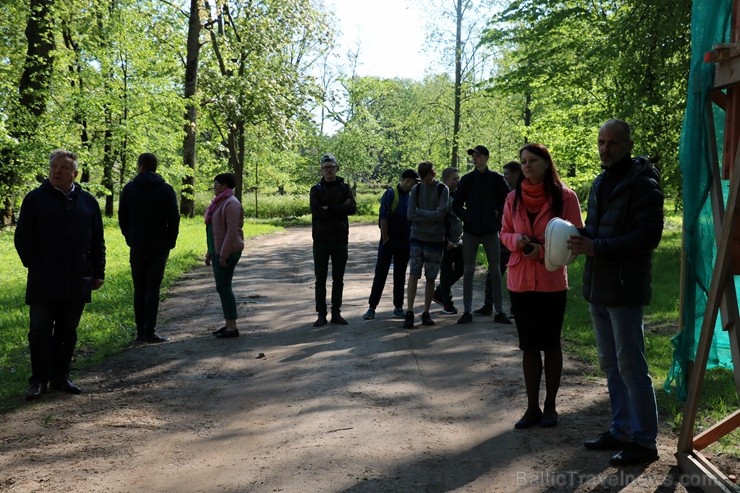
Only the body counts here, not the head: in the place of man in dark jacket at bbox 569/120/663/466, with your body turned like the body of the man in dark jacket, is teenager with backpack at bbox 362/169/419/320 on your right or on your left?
on your right

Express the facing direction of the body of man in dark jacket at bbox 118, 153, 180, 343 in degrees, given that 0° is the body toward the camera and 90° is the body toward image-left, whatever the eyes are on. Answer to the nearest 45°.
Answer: approximately 180°

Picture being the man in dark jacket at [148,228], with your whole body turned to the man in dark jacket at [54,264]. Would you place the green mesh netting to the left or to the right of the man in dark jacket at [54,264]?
left
